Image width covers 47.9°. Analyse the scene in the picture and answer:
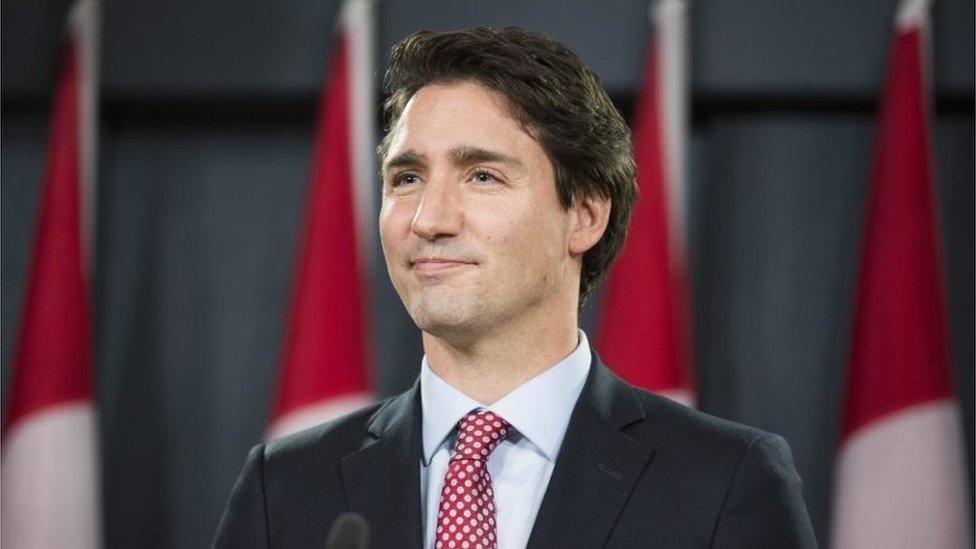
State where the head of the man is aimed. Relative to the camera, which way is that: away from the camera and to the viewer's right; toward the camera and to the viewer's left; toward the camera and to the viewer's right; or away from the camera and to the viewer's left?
toward the camera and to the viewer's left

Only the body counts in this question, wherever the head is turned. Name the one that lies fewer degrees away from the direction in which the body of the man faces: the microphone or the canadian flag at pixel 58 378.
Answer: the microphone

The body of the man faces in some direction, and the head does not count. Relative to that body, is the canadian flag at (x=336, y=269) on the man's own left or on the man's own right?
on the man's own right

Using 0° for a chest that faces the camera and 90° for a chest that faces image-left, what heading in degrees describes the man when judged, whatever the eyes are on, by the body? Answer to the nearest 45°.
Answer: approximately 45°

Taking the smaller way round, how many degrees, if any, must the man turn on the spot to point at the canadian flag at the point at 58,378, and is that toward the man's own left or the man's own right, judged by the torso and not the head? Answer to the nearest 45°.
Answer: approximately 90° to the man's own right

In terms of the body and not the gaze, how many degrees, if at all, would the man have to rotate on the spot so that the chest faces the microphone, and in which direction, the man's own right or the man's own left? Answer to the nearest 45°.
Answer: approximately 45° to the man's own left

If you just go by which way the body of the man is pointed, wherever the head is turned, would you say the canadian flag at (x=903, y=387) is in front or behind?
behind
